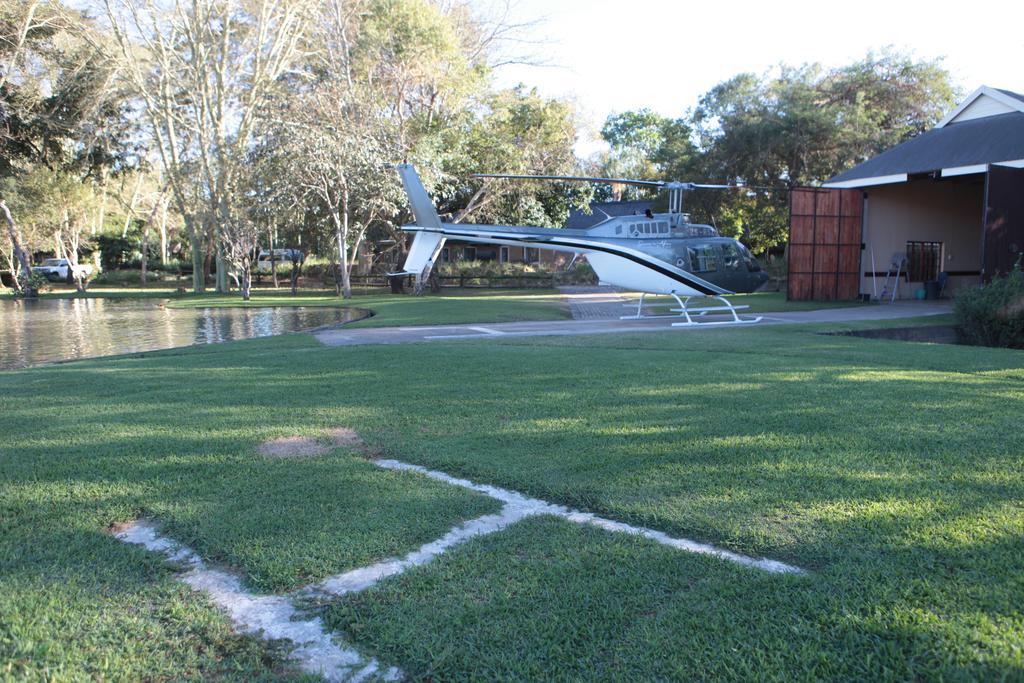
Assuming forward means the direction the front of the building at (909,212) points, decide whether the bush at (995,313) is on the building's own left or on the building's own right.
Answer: on the building's own left

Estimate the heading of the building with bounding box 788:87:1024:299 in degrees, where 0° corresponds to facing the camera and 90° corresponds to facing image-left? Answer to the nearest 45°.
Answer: approximately 45°

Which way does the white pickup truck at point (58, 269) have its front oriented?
to the viewer's left

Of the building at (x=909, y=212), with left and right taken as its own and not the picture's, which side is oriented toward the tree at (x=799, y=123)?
right

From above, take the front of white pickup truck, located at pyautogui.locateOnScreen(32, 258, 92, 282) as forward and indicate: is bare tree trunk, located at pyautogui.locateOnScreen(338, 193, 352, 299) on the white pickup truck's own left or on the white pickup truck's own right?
on the white pickup truck's own left

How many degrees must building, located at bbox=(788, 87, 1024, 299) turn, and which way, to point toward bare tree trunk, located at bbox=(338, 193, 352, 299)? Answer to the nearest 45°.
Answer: approximately 45° to its right

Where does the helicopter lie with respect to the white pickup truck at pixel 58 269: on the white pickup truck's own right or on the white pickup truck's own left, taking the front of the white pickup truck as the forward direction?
on the white pickup truck's own left
